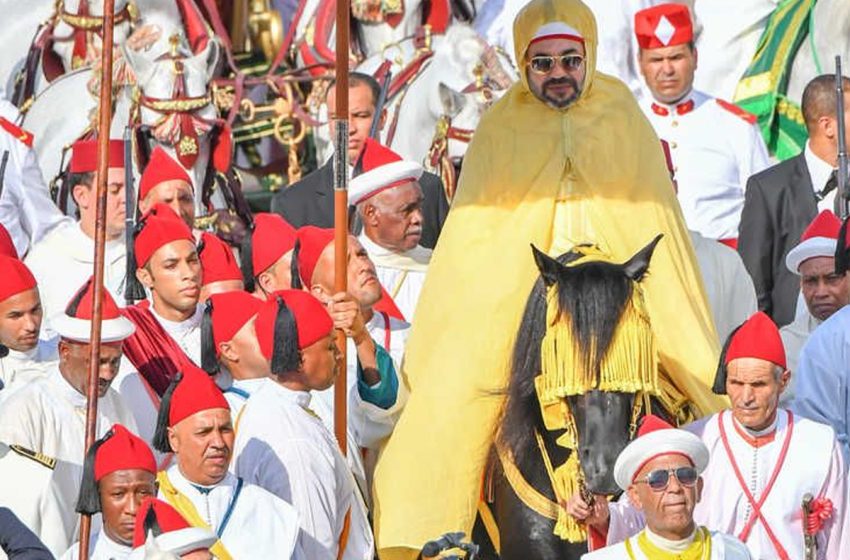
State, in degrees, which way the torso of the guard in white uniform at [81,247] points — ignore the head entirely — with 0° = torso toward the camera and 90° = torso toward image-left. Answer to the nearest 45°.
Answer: approximately 315°

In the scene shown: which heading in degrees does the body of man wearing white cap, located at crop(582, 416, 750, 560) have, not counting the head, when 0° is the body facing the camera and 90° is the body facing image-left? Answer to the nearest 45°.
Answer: approximately 0°

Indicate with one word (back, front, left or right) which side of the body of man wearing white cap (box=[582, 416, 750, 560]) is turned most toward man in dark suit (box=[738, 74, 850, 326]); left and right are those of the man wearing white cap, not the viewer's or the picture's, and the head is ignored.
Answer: back

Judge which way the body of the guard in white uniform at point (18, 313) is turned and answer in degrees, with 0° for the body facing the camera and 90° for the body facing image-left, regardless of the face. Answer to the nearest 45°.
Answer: approximately 315°

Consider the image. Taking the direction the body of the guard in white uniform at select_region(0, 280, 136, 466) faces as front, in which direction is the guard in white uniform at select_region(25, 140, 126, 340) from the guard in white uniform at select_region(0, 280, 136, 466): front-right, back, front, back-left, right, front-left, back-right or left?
back-left

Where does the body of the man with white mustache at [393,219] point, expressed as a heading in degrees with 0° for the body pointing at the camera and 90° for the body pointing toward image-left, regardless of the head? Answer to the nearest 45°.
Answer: approximately 315°

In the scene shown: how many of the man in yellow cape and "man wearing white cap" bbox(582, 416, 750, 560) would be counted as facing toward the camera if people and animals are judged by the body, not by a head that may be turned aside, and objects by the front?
2
